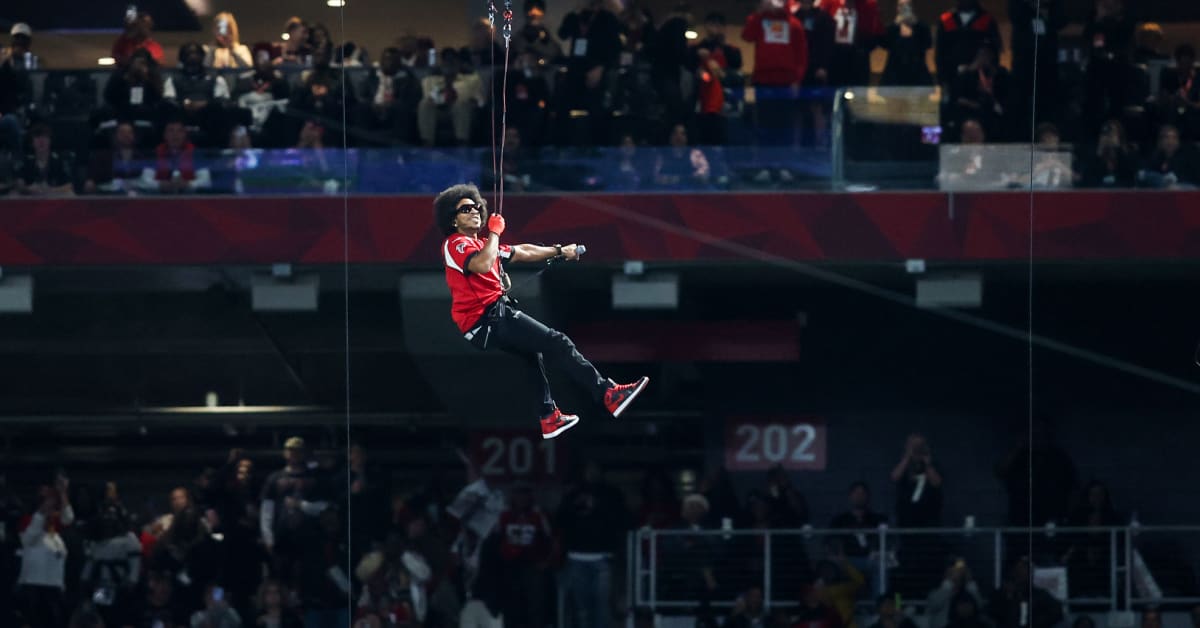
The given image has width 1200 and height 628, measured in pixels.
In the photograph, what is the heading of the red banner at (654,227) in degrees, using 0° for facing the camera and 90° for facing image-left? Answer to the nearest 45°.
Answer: approximately 0°

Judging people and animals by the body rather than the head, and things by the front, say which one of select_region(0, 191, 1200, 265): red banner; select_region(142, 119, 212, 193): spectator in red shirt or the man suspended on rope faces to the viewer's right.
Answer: the man suspended on rope

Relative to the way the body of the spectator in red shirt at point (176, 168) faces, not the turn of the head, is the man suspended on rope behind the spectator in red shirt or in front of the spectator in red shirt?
in front
